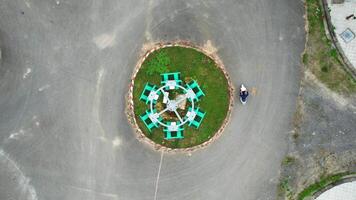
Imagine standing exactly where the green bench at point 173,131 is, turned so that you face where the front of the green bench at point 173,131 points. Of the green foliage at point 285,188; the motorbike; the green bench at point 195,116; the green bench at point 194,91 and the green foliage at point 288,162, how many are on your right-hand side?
0

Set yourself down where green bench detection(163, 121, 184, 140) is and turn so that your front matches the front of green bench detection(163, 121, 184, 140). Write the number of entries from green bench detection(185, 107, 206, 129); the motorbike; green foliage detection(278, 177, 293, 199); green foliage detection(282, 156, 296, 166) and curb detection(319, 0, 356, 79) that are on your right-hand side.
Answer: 0

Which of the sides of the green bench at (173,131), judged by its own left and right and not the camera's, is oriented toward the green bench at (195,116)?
right

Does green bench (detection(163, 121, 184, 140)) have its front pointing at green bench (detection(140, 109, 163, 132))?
no
